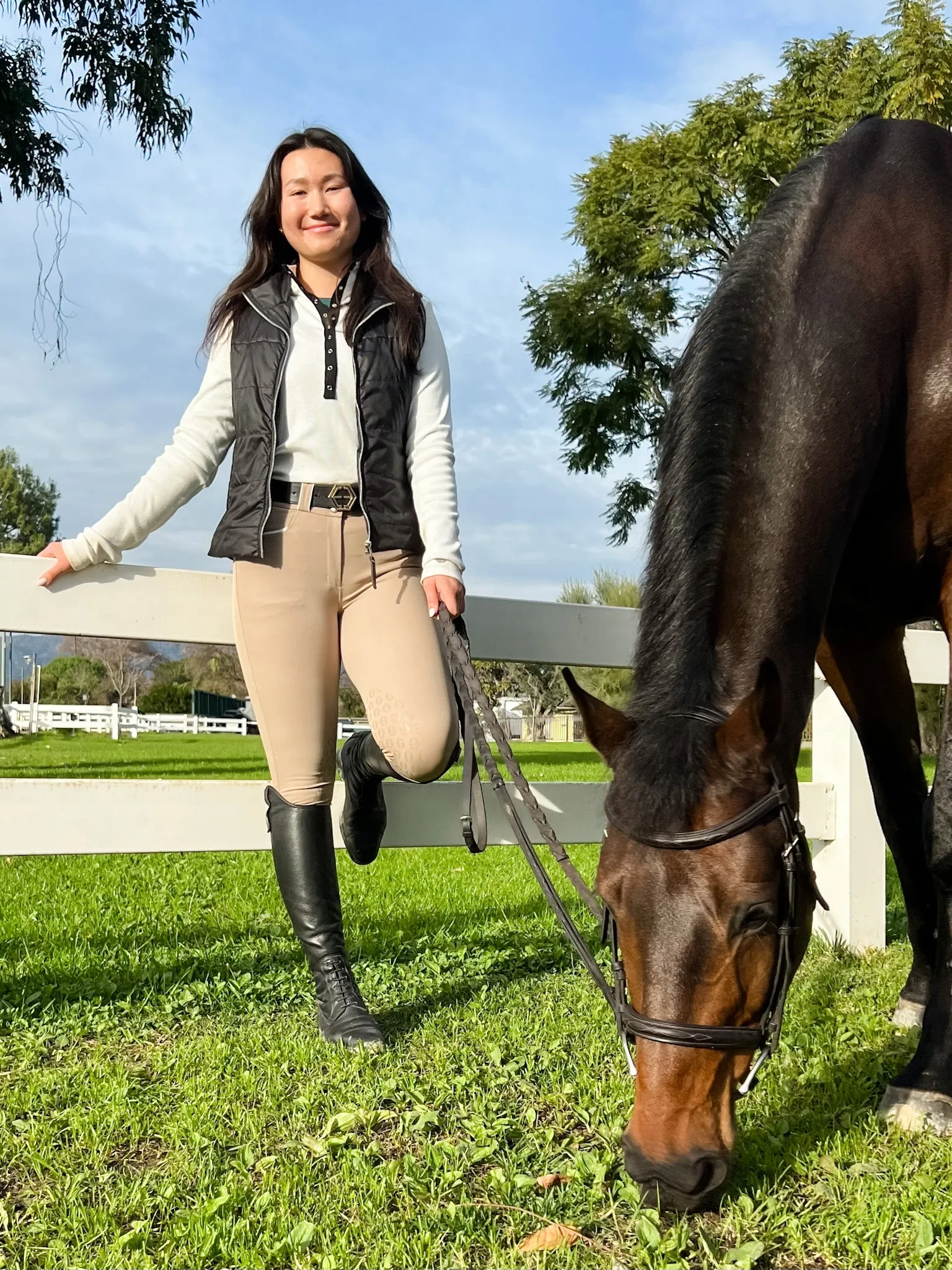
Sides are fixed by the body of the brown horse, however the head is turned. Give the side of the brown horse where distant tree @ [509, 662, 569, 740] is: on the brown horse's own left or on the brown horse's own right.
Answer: on the brown horse's own right

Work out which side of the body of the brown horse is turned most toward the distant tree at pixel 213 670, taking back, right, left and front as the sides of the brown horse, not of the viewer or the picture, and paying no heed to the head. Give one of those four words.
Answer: right

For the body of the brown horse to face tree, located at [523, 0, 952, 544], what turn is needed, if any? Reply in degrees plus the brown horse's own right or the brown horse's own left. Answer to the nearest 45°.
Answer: approximately 135° to the brown horse's own right

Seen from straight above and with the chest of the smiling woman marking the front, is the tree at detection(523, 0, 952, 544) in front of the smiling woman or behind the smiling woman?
behind

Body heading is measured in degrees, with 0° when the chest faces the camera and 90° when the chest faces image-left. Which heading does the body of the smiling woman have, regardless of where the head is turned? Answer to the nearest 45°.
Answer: approximately 0°

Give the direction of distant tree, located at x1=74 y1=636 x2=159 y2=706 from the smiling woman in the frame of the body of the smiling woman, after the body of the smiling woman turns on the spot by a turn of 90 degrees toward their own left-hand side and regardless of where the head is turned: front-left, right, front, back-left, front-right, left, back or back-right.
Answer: left

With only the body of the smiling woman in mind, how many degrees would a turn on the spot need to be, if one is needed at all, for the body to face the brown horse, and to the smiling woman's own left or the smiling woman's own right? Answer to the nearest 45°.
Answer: approximately 45° to the smiling woman's own left

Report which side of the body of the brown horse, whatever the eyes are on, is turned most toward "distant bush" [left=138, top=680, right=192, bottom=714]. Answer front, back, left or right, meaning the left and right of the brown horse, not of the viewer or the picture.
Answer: right

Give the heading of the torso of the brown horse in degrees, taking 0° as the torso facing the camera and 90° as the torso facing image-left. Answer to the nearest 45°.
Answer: approximately 45°

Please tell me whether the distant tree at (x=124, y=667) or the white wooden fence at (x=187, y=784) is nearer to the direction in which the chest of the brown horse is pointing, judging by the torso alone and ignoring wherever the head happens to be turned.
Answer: the white wooden fence

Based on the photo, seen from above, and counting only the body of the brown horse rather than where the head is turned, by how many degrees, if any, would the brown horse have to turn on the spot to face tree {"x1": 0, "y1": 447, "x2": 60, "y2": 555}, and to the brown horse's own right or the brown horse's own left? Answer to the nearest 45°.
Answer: approximately 90° to the brown horse's own right
